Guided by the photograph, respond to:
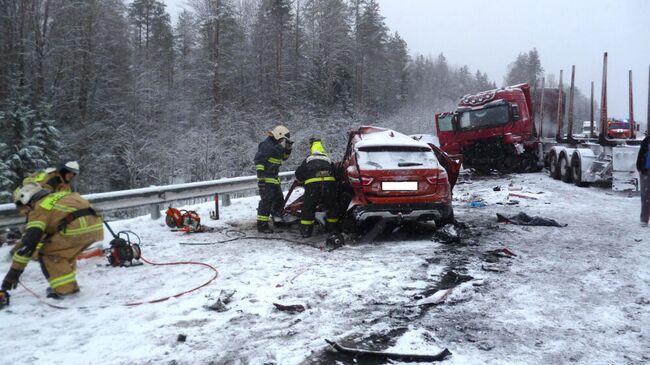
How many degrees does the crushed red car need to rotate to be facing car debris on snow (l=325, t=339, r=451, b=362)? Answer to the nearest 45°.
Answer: approximately 180°

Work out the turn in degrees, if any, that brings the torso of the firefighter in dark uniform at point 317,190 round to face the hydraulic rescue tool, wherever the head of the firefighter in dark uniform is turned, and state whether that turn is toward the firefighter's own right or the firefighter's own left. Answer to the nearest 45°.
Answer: approximately 135° to the firefighter's own left

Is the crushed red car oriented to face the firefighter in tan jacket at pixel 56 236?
no

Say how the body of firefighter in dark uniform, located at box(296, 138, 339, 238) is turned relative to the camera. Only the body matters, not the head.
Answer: away from the camera

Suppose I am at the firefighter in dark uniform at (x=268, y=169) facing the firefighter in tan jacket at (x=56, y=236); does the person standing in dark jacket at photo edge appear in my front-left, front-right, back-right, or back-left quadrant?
back-left

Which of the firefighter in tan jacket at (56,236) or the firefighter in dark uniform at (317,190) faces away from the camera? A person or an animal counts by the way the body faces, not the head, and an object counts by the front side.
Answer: the firefighter in dark uniform

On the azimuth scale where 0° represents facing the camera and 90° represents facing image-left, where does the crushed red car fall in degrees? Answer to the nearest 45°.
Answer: approximately 180°

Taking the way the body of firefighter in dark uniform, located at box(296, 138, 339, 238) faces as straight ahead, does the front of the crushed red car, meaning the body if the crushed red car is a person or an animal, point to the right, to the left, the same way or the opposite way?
the same way

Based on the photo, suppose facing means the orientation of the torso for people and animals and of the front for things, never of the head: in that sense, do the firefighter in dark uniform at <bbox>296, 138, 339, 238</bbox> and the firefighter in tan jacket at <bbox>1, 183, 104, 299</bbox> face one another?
no

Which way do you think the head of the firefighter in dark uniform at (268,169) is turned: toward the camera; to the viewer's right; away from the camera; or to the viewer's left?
to the viewer's right

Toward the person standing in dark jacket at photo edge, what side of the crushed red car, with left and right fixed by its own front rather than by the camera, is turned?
right

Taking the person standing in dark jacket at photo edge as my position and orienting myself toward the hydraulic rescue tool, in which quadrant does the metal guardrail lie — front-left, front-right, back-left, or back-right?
front-right

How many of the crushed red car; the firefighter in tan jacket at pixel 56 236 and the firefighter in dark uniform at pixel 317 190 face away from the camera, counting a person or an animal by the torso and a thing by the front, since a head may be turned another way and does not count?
2

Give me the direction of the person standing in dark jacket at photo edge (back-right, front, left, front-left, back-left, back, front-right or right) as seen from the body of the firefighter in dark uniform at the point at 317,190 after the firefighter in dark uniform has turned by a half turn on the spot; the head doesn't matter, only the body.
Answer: left

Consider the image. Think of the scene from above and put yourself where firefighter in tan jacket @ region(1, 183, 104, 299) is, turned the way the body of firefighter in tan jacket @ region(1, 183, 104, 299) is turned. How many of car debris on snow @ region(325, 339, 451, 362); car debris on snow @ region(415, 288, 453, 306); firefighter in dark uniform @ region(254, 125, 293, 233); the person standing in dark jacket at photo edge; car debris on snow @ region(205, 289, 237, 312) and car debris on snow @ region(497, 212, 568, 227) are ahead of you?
0

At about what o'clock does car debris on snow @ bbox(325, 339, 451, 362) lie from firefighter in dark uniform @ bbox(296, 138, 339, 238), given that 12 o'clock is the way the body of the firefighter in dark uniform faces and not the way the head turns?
The car debris on snow is roughly at 6 o'clock from the firefighter in dark uniform.

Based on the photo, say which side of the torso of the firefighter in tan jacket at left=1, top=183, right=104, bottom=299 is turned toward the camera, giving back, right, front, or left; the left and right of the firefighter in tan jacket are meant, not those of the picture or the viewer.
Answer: left

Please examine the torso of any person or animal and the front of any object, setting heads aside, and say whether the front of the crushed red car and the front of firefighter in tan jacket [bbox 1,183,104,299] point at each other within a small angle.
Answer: no

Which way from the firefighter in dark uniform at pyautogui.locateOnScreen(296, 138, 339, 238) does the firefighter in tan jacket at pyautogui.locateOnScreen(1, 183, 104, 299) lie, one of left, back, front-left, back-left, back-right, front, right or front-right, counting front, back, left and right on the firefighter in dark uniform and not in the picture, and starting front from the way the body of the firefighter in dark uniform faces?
back-left

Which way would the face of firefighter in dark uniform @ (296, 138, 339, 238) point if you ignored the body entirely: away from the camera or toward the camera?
away from the camera
